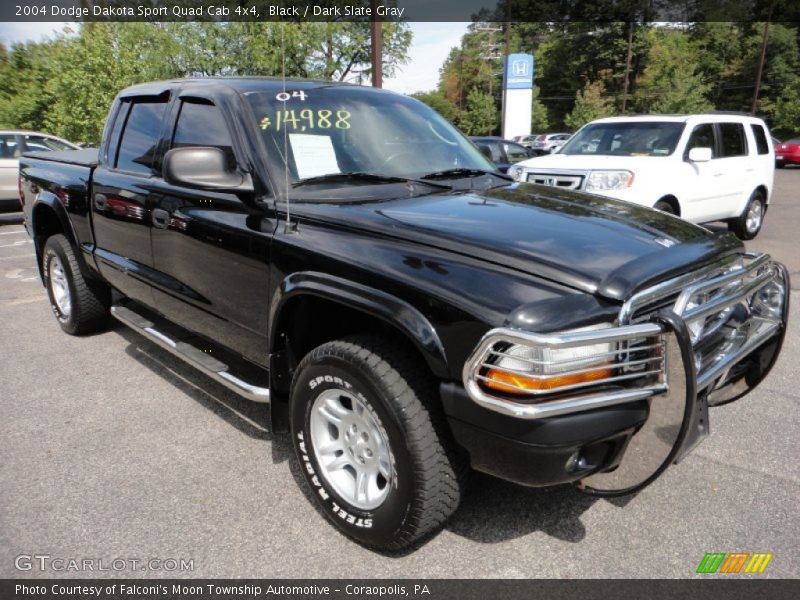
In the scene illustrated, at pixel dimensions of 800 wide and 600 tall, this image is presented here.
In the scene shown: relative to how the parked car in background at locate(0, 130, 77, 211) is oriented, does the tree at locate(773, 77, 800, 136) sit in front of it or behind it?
in front

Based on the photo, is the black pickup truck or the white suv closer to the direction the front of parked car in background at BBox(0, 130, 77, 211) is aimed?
the white suv

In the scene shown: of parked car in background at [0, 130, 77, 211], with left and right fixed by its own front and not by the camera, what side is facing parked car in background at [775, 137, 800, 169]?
front

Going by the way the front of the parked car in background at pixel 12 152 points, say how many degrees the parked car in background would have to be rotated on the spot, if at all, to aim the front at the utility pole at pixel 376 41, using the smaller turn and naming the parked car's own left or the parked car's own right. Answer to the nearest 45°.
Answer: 0° — it already faces it

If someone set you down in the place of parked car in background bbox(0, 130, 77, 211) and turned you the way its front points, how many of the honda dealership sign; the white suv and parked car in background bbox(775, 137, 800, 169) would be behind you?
0

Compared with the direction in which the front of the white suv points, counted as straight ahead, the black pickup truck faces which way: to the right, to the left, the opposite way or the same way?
to the left

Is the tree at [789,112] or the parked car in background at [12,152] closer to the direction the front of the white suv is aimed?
the parked car in background

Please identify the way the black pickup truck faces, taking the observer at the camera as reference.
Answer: facing the viewer and to the right of the viewer

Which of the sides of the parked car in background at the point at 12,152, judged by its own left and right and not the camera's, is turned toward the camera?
right

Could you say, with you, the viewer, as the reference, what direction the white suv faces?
facing the viewer and to the left of the viewer

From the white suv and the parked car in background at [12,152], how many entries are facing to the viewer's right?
1

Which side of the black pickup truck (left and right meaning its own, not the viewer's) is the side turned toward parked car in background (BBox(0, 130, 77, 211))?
back

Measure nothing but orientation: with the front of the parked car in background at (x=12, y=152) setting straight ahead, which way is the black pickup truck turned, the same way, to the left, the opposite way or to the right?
to the right

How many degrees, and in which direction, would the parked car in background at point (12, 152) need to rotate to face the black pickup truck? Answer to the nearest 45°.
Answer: approximately 90° to its right

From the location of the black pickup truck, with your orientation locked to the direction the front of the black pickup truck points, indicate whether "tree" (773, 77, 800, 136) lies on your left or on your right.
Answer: on your left
